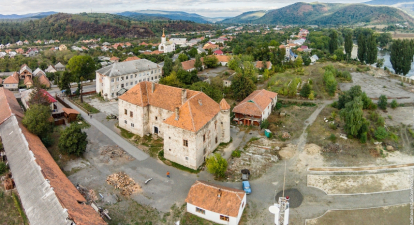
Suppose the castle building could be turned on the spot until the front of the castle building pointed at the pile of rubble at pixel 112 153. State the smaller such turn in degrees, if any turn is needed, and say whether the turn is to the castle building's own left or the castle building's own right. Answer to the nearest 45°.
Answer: approximately 45° to the castle building's own right

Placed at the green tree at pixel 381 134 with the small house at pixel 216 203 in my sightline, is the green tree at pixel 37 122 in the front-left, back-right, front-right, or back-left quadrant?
front-right

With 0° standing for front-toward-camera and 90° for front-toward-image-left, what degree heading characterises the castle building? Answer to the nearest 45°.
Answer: approximately 45°

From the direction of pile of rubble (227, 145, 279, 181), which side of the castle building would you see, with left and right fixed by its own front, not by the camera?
left

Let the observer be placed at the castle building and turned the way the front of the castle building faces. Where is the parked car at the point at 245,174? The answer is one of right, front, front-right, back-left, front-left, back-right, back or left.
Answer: left

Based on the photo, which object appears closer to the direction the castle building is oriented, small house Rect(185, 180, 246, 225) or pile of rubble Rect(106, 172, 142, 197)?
the pile of rubble

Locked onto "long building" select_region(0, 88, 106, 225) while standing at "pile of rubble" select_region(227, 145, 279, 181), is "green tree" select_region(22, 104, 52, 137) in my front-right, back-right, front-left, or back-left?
front-right

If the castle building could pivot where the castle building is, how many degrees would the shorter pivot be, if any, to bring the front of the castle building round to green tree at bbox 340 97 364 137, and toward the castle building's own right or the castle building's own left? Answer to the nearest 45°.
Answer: approximately 135° to the castle building's own left

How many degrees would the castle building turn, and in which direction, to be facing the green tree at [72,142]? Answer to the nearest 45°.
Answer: approximately 45° to its right

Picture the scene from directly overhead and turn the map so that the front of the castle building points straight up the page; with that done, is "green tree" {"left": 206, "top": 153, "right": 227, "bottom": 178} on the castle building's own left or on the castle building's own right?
on the castle building's own left

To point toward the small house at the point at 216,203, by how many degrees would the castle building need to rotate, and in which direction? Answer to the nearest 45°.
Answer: approximately 45° to its left

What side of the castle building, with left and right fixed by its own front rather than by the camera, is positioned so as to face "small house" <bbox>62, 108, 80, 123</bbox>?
right

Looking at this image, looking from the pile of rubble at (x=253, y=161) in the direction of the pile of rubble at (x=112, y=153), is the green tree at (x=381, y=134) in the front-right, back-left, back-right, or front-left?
back-right

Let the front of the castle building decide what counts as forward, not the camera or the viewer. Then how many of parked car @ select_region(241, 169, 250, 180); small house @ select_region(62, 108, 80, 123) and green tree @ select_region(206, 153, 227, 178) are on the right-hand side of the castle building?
1

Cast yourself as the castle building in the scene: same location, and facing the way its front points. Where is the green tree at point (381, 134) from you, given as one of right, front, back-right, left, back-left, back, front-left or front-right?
back-left

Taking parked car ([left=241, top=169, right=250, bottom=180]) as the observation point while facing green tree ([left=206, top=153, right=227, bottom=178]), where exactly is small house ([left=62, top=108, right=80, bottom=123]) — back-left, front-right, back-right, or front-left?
front-right
